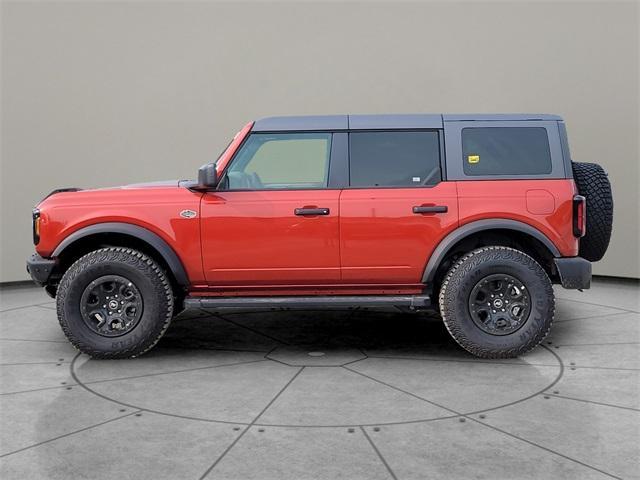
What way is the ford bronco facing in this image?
to the viewer's left
